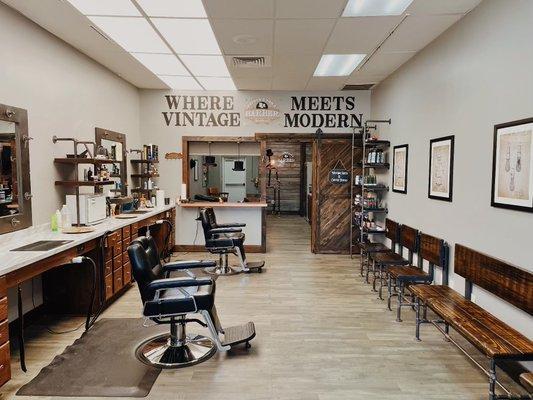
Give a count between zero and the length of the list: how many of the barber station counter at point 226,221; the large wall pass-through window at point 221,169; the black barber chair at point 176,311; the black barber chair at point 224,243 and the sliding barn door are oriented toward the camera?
3

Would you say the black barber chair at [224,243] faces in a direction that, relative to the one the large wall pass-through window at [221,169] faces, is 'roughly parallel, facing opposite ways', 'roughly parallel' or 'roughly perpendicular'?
roughly perpendicular

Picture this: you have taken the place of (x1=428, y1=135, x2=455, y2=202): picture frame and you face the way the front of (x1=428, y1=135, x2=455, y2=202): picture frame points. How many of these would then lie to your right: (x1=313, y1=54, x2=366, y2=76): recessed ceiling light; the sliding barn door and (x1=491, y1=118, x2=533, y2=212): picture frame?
2

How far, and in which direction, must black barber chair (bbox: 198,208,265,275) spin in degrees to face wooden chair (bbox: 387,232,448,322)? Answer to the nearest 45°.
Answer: approximately 45° to its right

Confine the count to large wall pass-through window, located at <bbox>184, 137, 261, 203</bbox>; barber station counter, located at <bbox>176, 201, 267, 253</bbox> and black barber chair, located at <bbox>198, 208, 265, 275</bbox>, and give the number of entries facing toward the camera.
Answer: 2

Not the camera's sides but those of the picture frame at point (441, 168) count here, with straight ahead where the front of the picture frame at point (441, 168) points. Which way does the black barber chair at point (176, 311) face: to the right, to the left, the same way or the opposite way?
the opposite way

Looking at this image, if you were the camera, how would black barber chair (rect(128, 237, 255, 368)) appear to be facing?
facing to the right of the viewer

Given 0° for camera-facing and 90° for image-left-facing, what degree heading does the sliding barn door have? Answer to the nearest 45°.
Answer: approximately 0°

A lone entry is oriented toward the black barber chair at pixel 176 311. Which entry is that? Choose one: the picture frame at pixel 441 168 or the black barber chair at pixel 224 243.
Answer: the picture frame

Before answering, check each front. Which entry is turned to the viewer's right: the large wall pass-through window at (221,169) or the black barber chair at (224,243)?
the black barber chair

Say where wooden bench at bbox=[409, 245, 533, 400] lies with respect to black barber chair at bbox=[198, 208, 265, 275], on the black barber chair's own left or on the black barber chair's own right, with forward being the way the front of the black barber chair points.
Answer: on the black barber chair's own right

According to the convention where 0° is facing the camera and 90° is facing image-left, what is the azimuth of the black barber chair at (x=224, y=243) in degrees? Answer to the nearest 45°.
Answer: approximately 270°
